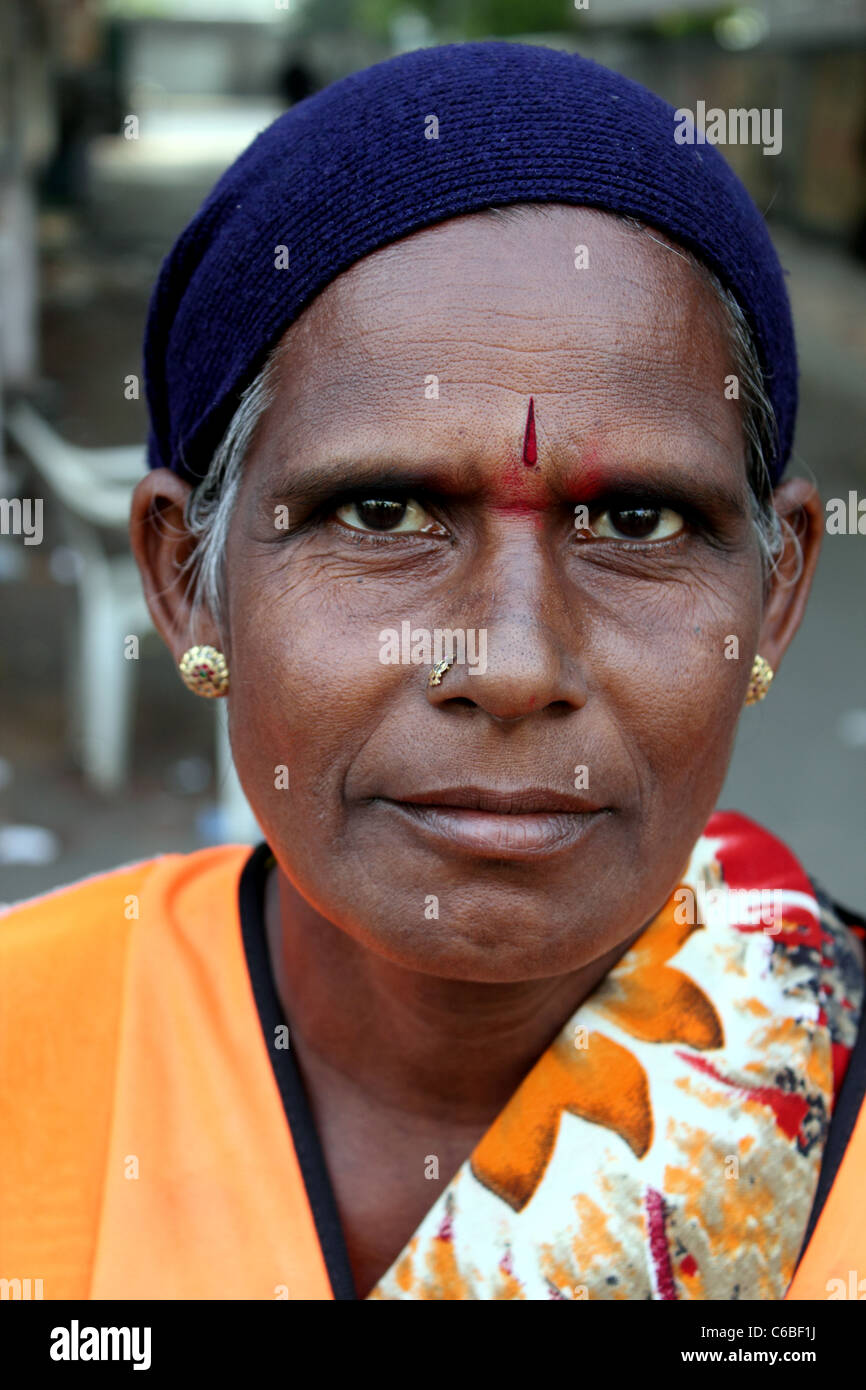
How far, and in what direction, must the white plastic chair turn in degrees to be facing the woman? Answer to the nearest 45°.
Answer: approximately 45° to its right

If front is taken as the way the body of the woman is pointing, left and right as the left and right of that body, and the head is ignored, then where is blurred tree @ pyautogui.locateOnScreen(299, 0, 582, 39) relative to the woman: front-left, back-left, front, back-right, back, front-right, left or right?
back

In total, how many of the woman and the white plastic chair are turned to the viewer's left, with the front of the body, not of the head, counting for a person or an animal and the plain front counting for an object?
0

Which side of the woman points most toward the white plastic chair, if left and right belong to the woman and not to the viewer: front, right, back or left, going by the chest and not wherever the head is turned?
back

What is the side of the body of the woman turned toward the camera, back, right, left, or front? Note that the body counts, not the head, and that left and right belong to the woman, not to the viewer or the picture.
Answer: front

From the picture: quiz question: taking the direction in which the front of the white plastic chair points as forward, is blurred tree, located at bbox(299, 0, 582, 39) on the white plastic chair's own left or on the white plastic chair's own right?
on the white plastic chair's own left

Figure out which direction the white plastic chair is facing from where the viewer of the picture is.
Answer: facing the viewer and to the right of the viewer
